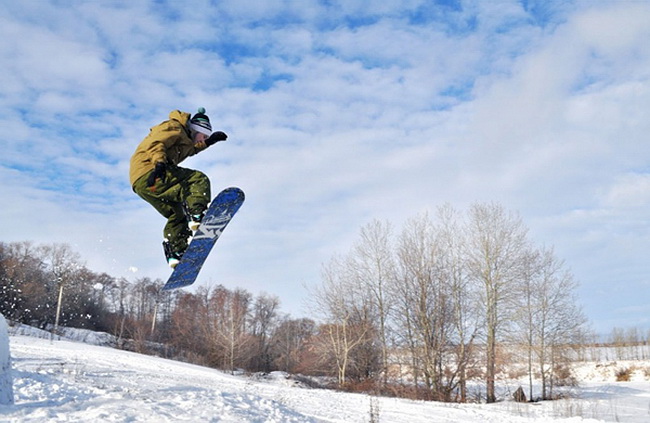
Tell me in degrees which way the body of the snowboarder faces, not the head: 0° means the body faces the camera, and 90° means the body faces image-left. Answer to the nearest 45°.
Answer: approximately 270°
